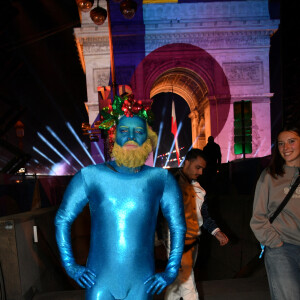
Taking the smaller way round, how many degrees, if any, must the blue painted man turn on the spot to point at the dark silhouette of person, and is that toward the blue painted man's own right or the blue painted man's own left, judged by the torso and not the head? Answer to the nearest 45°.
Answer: approximately 180°

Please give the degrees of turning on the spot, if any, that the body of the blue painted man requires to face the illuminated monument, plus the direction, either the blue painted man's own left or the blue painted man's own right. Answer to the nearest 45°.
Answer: approximately 180°

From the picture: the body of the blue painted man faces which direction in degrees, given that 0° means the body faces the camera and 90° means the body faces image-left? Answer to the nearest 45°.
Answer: approximately 0°
